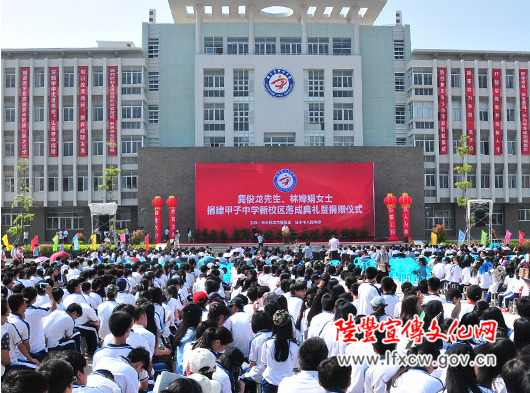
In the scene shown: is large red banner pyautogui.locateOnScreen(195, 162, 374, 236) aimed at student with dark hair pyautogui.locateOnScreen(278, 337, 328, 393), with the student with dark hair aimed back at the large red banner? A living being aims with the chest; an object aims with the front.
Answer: yes

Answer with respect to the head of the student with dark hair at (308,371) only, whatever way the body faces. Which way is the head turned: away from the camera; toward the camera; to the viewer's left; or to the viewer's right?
away from the camera

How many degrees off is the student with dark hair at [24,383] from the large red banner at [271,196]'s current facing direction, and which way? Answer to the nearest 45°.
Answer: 0° — it already faces them

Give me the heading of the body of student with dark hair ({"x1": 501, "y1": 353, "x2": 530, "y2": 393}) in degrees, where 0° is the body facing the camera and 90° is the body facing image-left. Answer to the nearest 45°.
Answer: approximately 180°

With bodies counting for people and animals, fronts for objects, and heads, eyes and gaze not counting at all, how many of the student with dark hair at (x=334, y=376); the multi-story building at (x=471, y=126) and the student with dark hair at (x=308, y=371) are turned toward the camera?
1

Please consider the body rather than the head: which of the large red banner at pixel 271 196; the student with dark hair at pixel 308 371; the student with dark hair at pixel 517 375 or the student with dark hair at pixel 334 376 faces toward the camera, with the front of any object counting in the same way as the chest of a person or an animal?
the large red banner

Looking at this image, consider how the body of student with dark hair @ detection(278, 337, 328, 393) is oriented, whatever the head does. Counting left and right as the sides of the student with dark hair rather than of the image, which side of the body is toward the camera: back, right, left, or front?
back

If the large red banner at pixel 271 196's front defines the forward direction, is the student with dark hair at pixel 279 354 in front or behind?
in front

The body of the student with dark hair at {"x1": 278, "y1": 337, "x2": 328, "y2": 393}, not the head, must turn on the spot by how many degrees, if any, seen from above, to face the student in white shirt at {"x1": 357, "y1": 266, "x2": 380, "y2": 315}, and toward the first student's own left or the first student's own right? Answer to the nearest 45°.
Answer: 0° — they already face them

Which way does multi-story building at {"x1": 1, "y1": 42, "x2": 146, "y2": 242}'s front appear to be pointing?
toward the camera

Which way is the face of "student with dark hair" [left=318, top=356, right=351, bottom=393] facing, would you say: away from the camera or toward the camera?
away from the camera

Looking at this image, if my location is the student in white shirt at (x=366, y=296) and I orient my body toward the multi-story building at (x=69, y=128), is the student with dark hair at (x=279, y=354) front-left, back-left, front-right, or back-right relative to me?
back-left

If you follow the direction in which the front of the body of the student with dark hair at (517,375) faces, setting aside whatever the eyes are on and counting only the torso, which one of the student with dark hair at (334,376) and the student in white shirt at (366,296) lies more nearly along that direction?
the student in white shirt

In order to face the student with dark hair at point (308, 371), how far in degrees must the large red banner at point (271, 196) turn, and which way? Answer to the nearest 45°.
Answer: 0° — it already faces them

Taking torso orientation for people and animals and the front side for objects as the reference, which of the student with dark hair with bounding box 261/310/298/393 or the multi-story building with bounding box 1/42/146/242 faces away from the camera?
the student with dark hair

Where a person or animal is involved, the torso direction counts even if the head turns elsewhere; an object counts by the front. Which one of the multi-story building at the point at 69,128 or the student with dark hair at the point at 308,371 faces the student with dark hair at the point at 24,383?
the multi-story building

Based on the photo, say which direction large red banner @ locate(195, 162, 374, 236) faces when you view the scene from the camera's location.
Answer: facing the viewer
